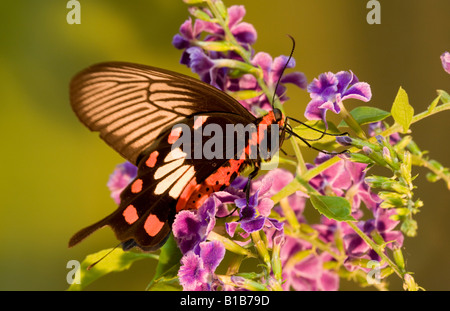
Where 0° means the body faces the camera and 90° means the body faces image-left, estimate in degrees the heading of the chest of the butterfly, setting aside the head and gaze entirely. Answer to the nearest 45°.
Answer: approximately 270°
